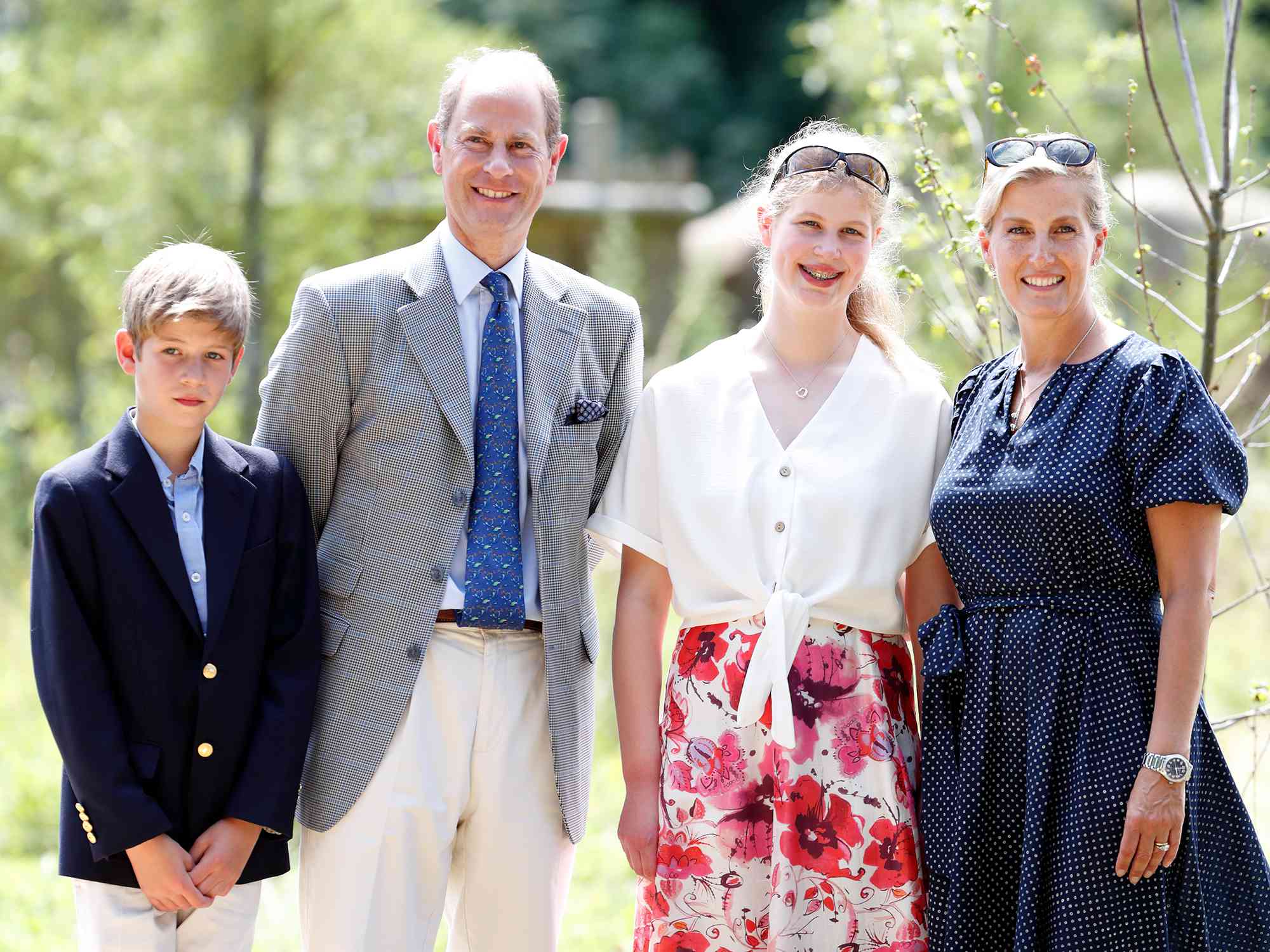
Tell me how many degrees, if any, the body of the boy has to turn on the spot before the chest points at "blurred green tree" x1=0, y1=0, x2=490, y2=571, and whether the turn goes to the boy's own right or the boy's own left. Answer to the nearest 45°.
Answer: approximately 180°

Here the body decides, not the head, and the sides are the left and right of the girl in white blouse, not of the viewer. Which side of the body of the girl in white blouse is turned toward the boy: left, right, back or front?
right

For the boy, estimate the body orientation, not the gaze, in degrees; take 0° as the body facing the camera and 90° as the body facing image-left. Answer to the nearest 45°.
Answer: approximately 0°

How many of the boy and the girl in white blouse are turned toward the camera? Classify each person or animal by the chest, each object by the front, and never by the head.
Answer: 2

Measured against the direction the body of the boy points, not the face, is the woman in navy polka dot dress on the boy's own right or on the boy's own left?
on the boy's own left

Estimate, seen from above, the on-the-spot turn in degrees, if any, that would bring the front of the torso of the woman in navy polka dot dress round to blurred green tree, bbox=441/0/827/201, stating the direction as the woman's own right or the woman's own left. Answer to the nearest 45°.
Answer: approximately 135° to the woman's own right

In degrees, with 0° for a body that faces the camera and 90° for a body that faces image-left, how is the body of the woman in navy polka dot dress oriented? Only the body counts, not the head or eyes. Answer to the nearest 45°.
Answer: approximately 45°

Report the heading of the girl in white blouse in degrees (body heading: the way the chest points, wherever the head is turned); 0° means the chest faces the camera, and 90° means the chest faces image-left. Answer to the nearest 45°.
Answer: approximately 0°

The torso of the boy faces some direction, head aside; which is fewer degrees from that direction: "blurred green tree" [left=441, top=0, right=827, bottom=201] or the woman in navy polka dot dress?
the woman in navy polka dot dress

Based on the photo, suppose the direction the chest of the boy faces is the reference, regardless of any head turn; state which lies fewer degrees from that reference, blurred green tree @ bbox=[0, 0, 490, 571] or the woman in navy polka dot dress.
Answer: the woman in navy polka dot dress
